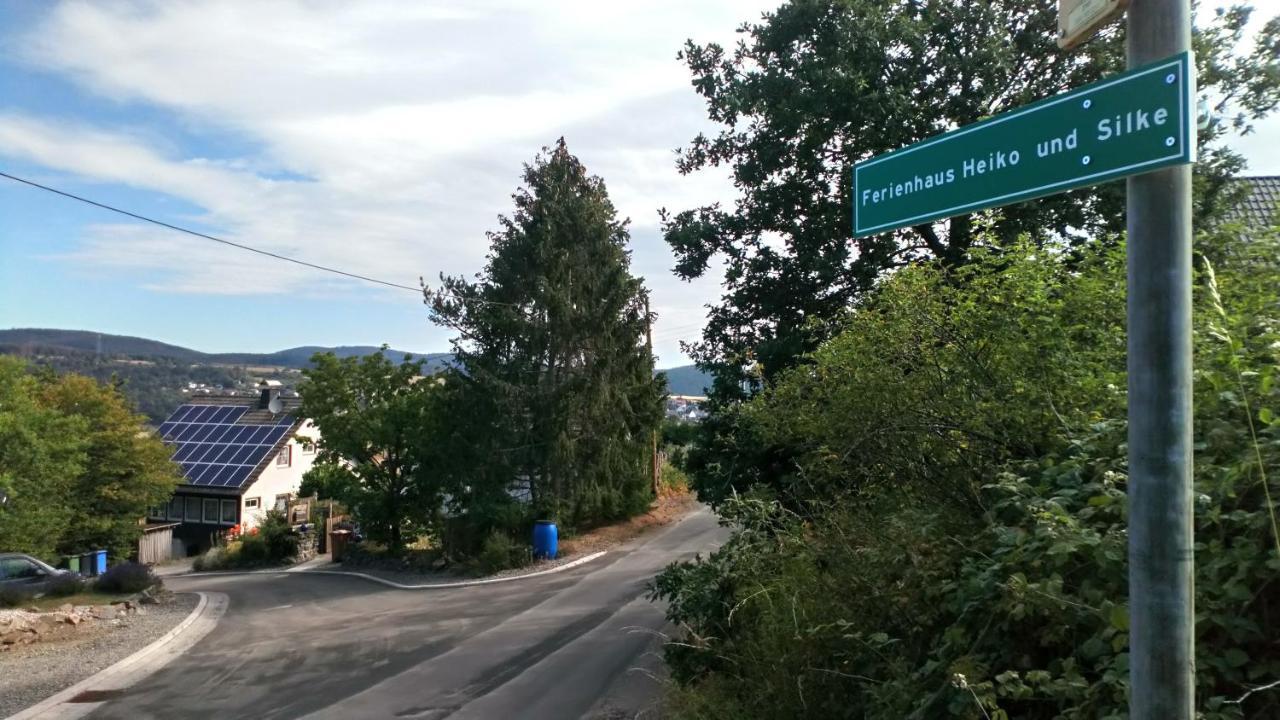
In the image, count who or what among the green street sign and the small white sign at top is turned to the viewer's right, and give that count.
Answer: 0

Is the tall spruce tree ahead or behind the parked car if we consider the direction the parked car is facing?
ahead

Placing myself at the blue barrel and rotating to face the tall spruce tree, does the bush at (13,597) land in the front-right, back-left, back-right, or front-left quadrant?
back-left

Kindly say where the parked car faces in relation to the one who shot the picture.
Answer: facing to the right of the viewer

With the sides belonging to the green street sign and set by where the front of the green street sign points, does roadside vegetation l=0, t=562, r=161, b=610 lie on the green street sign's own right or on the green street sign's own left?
on the green street sign's own right

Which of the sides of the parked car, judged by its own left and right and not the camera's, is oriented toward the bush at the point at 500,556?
front

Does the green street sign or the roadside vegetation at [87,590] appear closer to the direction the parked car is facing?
the roadside vegetation

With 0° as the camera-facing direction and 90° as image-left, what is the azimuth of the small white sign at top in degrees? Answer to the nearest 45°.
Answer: approximately 45°

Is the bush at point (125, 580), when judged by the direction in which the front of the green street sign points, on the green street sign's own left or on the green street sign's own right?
on the green street sign's own right

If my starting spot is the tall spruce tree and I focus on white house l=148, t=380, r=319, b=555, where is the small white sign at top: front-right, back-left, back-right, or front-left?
back-left

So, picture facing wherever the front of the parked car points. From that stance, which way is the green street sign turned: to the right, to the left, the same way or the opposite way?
the opposite way

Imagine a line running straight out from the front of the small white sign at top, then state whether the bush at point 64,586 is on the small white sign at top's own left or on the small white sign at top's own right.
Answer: on the small white sign at top's own right

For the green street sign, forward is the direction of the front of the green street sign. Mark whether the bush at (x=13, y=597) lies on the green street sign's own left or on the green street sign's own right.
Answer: on the green street sign's own right

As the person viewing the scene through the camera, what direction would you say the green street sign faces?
facing the viewer and to the left of the viewer
